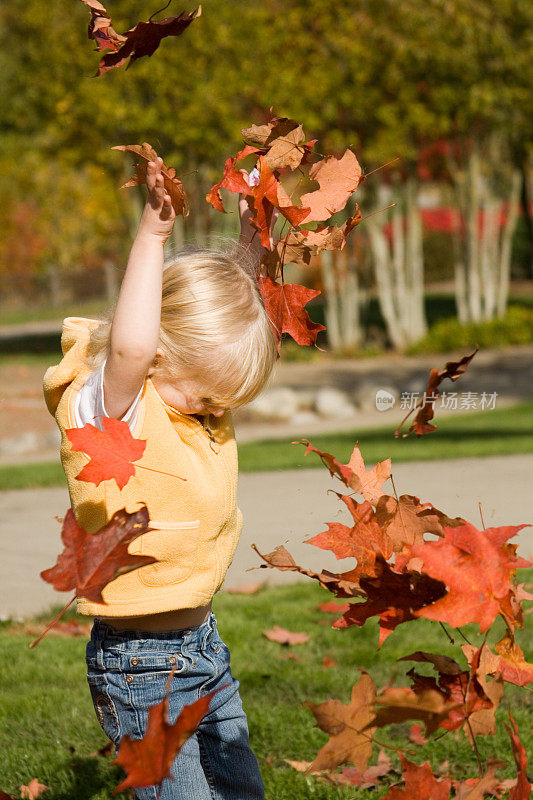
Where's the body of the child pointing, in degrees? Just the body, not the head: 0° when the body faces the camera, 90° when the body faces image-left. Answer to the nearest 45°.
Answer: approximately 315°
